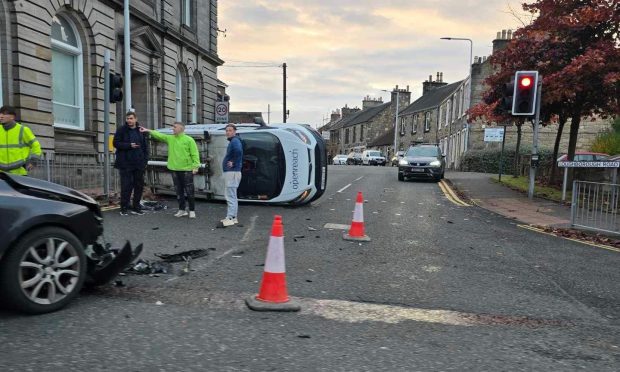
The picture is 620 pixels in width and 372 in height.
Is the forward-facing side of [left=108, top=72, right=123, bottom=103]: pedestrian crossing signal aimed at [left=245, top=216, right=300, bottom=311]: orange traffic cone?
no

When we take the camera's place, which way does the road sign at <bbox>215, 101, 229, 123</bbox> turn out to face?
facing the viewer

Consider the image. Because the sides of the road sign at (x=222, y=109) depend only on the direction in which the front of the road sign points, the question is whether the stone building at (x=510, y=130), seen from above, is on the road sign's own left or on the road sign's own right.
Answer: on the road sign's own left

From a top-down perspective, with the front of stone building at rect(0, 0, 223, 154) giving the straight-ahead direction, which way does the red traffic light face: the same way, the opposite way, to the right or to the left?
to the right

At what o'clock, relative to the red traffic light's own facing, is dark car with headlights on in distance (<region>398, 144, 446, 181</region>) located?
The dark car with headlights on in distance is roughly at 5 o'clock from the red traffic light.

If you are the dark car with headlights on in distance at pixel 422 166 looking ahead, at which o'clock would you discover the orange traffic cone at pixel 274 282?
The orange traffic cone is roughly at 12 o'clock from the dark car with headlights on in distance.

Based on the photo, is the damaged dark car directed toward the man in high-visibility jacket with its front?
no

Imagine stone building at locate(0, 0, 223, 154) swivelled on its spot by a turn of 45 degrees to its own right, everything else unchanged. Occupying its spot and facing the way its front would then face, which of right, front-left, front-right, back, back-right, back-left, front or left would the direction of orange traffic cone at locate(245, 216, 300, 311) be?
front

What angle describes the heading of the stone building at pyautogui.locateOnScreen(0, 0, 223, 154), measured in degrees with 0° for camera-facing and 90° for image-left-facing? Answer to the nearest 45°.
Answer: approximately 315°

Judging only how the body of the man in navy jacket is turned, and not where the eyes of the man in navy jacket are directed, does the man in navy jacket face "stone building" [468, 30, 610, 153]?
no

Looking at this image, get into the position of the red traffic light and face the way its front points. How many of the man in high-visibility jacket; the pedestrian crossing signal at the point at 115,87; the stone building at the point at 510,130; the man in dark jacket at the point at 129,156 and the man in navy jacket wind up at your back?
1

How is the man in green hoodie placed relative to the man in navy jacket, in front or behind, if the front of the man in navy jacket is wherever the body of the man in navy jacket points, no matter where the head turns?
in front

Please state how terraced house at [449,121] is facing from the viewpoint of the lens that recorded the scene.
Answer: facing the viewer and to the left of the viewer

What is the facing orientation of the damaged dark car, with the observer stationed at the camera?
facing to the right of the viewer

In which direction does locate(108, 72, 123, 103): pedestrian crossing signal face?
to the viewer's right

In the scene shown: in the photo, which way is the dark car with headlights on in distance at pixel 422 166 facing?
toward the camera

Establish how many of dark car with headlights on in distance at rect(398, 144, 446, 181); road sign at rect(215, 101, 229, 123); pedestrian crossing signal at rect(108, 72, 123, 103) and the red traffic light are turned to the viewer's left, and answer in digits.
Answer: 0

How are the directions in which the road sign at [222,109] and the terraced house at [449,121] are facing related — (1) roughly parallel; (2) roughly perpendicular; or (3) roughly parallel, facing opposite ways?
roughly perpendicular

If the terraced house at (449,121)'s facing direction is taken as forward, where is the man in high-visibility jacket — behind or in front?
in front

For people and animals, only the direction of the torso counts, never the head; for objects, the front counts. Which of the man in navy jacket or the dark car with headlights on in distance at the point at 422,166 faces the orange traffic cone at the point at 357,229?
the dark car with headlights on in distance
